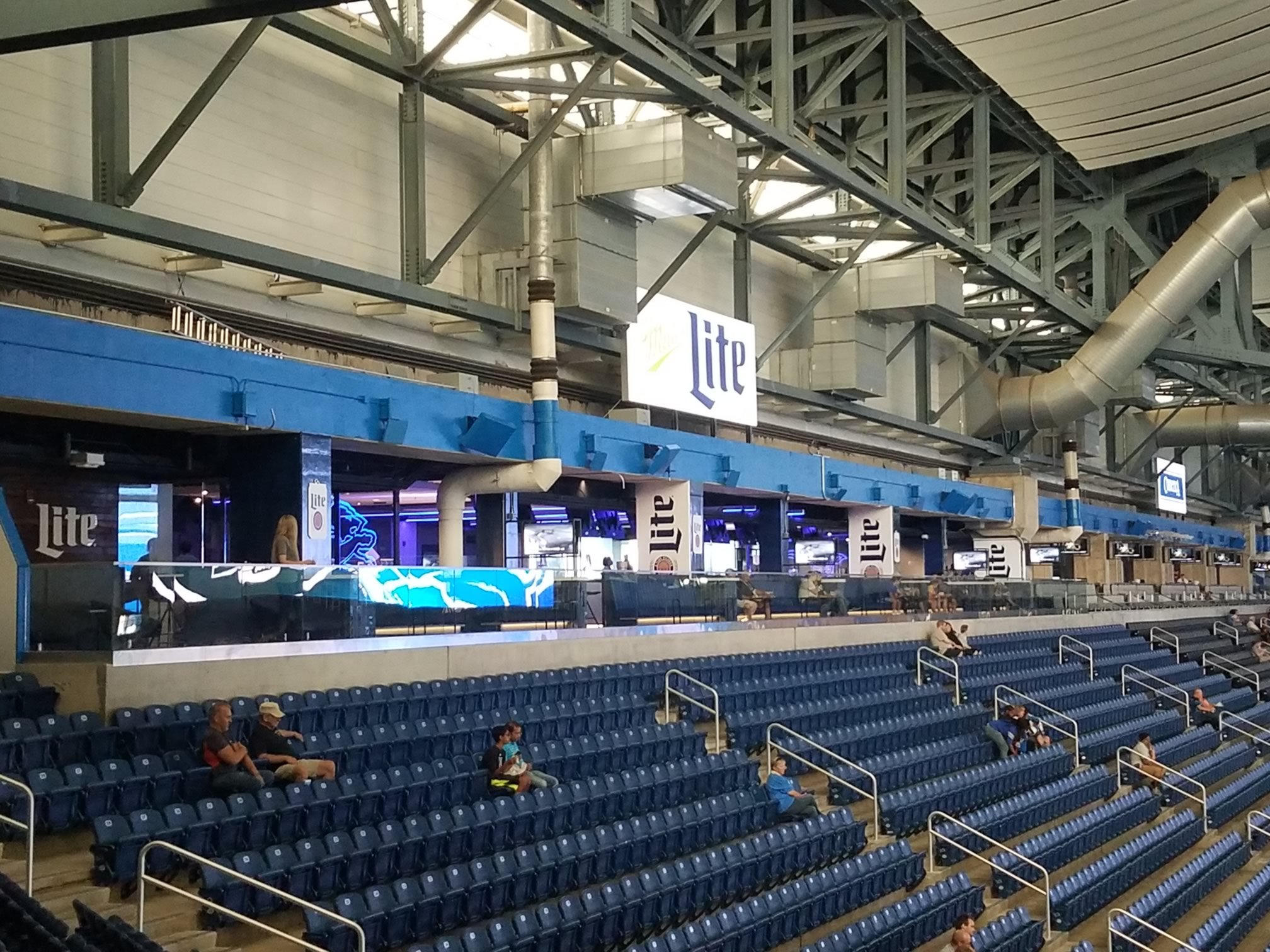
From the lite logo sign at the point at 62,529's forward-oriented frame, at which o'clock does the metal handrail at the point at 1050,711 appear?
The metal handrail is roughly at 9 o'clock from the lite logo sign.

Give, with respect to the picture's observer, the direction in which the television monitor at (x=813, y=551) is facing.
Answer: facing the viewer

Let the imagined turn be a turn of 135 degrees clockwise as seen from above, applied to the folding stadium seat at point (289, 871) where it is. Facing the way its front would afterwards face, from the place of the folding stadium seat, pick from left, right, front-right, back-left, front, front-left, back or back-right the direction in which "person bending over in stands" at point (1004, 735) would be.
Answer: back-right

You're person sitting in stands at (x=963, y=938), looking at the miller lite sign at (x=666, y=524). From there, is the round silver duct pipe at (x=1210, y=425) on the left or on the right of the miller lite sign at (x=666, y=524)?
right

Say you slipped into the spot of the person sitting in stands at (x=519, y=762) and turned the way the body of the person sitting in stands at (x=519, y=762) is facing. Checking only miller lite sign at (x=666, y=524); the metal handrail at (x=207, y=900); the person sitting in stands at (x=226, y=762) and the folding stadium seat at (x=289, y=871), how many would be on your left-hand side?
1

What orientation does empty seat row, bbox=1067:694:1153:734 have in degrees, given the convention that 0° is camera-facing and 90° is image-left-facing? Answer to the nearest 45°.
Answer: approximately 315°

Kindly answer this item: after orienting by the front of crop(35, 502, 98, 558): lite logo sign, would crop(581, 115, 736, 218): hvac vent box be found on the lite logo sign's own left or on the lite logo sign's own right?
on the lite logo sign's own left

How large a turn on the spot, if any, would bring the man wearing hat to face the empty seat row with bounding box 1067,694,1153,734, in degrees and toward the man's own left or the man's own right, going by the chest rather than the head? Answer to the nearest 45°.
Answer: approximately 45° to the man's own left

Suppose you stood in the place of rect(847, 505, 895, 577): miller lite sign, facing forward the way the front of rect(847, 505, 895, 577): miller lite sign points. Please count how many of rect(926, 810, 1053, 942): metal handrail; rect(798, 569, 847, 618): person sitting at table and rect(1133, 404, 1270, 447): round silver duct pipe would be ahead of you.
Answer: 2

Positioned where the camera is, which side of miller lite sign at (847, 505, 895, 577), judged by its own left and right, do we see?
front
